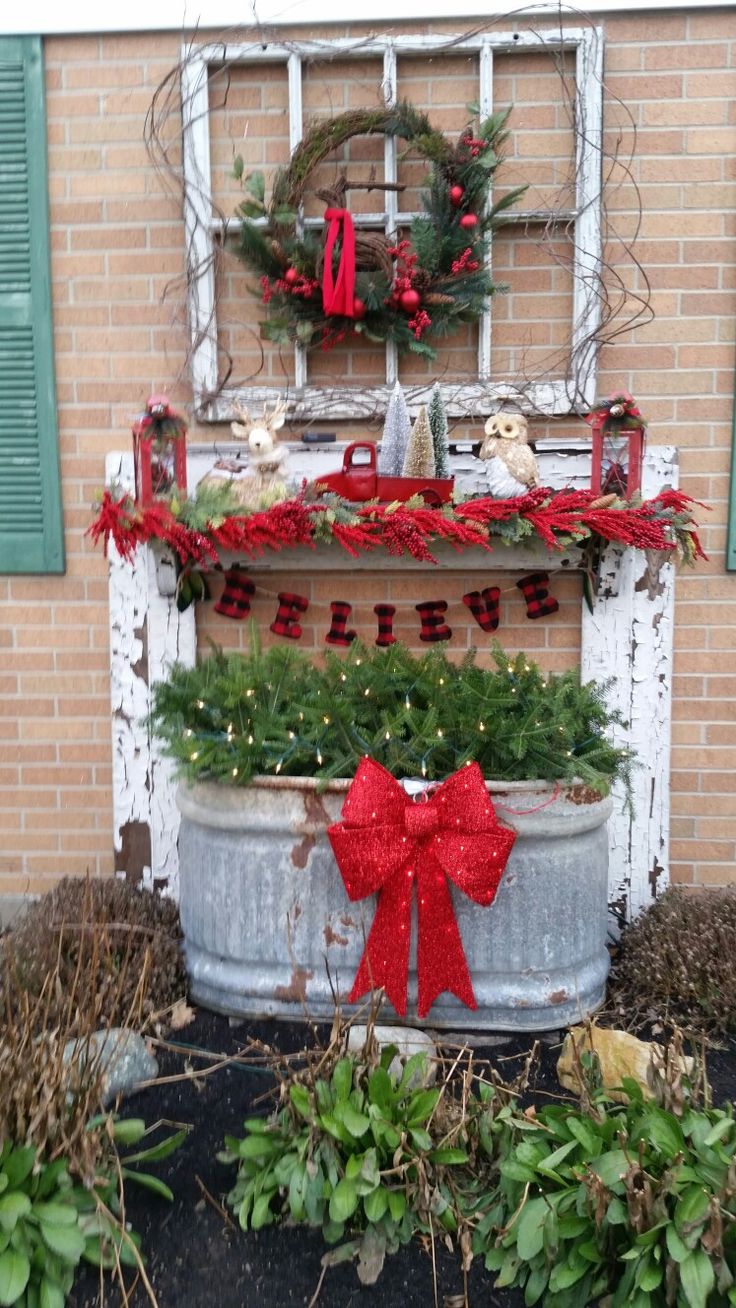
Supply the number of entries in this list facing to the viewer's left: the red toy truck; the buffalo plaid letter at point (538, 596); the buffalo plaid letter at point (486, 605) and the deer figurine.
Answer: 1

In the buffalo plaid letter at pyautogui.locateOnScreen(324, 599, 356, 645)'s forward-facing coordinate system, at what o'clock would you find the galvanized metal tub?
The galvanized metal tub is roughly at 12 o'clock from the buffalo plaid letter.

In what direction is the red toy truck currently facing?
to the viewer's left

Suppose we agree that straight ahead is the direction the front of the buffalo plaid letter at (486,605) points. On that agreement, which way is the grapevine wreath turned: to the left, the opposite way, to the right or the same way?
the same way

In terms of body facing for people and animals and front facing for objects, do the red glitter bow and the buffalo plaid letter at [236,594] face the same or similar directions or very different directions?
same or similar directions

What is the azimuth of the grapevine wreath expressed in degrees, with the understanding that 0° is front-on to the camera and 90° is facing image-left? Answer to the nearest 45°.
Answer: approximately 0°

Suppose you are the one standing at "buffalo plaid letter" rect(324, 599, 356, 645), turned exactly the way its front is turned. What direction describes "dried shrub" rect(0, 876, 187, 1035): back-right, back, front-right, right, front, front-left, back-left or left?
front-right

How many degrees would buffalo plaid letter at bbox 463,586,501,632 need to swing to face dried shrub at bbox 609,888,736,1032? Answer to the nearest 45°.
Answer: approximately 45° to its left

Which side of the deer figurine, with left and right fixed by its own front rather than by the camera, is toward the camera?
front

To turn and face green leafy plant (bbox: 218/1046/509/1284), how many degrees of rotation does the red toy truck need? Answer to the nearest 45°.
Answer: approximately 90° to its left

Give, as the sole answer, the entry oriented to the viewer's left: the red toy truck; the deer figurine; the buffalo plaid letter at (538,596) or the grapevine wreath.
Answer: the red toy truck

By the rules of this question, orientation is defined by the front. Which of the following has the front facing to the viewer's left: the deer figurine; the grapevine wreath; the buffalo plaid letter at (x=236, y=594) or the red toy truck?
the red toy truck

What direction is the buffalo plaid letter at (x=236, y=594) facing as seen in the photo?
toward the camera

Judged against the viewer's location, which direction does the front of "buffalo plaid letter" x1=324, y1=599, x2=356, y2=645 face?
facing the viewer

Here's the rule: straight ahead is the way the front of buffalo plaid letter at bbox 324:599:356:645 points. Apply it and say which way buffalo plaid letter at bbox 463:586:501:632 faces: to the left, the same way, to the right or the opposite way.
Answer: the same way

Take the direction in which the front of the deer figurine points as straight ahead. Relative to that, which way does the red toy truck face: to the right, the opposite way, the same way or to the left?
to the right
